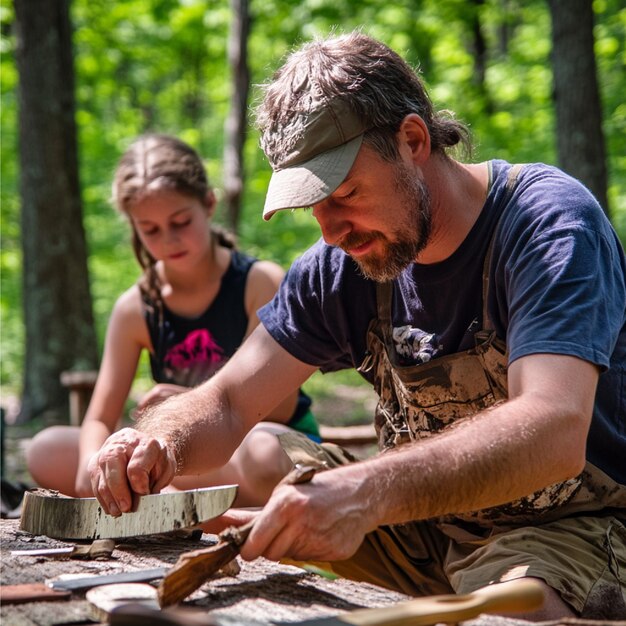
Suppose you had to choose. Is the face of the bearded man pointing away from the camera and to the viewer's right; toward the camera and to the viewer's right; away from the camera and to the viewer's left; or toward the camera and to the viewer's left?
toward the camera and to the viewer's left

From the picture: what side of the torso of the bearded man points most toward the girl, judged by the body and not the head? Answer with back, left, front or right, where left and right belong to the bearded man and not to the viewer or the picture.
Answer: right

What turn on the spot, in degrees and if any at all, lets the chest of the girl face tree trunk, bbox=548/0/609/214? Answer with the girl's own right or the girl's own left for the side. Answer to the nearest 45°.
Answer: approximately 135° to the girl's own left

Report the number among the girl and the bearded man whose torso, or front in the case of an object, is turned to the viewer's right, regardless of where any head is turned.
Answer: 0

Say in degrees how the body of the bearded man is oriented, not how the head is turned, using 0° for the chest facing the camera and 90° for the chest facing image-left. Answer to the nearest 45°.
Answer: approximately 45°

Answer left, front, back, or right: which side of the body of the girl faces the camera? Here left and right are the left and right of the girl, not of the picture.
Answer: front

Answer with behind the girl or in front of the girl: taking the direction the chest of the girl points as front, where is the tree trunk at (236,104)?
behind

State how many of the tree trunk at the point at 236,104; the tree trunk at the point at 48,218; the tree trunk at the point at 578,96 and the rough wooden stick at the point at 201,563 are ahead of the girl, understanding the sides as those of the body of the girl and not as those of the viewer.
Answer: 1

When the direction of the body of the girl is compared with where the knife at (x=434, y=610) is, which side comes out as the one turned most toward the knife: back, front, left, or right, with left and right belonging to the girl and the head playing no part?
front

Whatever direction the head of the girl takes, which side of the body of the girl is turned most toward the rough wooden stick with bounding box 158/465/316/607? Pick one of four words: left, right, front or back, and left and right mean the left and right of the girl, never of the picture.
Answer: front

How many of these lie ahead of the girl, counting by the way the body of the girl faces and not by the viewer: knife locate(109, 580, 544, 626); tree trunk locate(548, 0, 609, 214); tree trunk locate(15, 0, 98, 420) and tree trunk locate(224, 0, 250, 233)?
1
